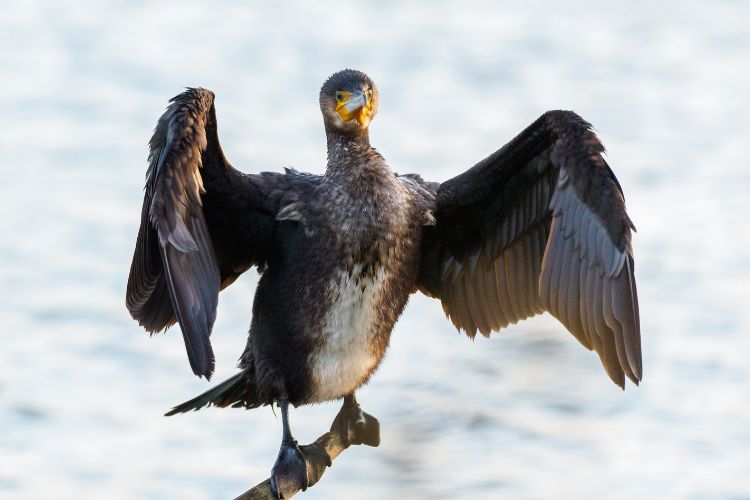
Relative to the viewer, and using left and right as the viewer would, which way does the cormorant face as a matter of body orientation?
facing the viewer and to the right of the viewer
